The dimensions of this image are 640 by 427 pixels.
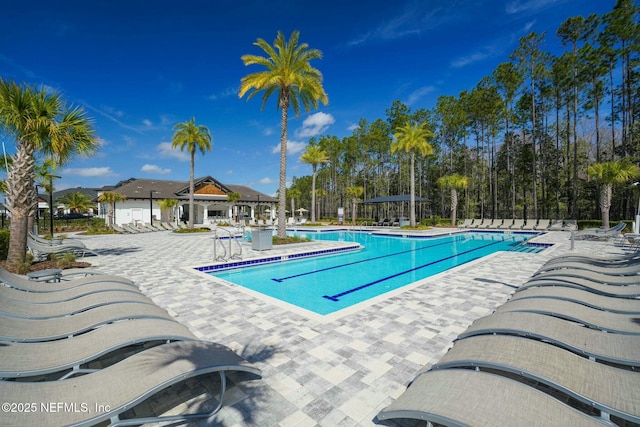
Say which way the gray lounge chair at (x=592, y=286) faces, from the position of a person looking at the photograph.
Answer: facing to the left of the viewer

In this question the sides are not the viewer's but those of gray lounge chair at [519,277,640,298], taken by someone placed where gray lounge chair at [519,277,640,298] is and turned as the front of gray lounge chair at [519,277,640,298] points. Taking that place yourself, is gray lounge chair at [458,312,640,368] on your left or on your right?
on your left

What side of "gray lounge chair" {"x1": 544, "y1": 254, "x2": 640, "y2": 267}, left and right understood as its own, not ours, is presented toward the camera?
left

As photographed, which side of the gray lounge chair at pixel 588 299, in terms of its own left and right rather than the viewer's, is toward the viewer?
left

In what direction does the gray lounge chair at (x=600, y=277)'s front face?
to the viewer's left

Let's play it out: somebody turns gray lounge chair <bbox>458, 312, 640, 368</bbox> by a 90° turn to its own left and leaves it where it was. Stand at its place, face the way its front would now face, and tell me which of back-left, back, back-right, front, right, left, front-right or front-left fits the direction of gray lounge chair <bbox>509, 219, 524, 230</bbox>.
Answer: back

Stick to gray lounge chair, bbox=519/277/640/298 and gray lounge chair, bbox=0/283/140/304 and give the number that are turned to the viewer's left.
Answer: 1

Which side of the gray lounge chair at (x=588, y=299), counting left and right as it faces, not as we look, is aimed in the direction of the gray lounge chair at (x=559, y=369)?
left

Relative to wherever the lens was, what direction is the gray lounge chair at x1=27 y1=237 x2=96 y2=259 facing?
facing to the right of the viewer

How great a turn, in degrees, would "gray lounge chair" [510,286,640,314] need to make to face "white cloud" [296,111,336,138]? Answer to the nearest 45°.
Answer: approximately 45° to its right

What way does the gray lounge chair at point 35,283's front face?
to the viewer's right

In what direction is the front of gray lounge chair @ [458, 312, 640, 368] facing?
to the viewer's left

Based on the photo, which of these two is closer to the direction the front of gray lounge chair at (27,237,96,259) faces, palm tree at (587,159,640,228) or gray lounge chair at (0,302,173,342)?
the palm tree

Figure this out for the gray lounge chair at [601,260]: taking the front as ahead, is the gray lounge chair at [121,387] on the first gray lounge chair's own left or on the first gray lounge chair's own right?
on the first gray lounge chair's own left
